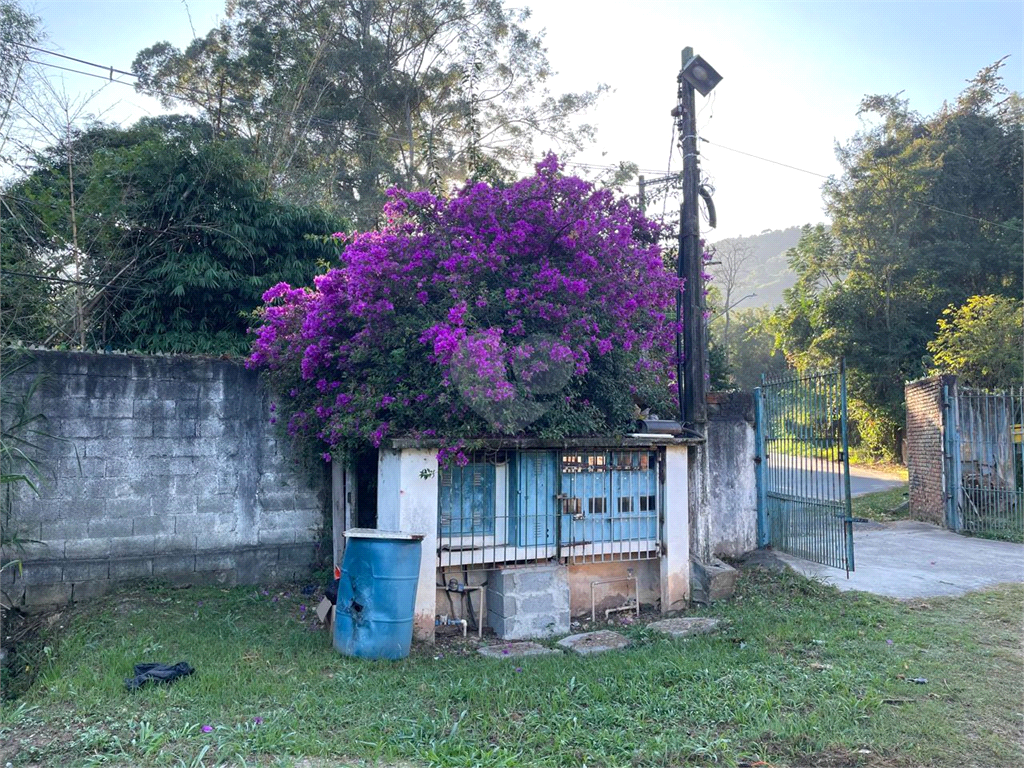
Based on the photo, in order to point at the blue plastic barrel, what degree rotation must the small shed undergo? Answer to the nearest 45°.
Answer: approximately 45° to its right

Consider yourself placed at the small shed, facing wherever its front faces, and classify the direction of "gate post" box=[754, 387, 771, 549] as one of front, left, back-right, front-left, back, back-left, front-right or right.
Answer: back-left

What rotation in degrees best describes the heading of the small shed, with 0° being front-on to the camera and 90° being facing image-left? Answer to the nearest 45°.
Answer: approximately 0°

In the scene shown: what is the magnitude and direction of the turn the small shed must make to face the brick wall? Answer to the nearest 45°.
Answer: approximately 135° to its left

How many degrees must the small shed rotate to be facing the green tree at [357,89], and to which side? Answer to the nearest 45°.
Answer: approximately 180°

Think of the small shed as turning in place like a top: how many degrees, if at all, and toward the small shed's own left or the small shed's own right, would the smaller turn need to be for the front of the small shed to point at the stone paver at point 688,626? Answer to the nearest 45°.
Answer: approximately 90° to the small shed's own left

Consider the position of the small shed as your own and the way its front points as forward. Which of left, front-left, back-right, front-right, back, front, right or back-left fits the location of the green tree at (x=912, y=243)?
back-left

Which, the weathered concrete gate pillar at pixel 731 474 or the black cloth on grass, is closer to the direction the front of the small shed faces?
the black cloth on grass

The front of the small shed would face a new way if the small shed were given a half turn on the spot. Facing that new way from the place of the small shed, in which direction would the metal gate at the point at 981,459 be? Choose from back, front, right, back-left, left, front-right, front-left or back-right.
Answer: front-right
